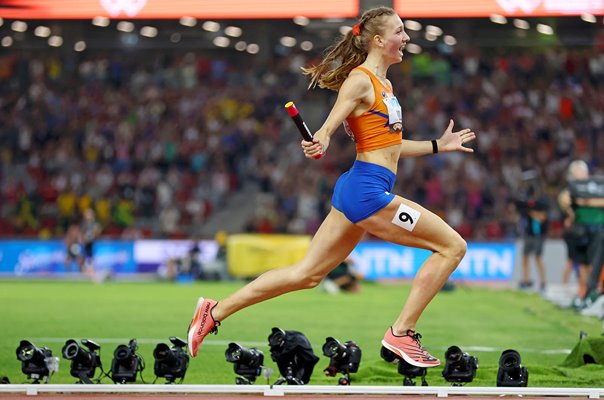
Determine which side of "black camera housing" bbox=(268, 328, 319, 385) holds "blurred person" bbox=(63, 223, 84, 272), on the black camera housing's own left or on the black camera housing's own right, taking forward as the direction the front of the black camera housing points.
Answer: on the black camera housing's own right

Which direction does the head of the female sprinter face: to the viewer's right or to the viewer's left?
to the viewer's right

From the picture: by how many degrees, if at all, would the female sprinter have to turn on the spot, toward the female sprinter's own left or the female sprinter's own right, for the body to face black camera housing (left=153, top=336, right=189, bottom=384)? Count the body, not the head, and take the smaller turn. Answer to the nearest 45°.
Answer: approximately 180°

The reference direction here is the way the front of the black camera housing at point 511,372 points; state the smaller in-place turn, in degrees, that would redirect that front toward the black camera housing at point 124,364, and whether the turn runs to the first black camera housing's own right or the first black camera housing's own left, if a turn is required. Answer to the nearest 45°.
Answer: approximately 90° to the first black camera housing's own right

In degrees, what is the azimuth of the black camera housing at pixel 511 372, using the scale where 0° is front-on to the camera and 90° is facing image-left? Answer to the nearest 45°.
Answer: approximately 0°

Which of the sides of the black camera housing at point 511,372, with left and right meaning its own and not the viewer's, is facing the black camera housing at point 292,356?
right

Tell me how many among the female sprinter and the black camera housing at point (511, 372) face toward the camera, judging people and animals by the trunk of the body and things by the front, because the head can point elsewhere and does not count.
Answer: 1

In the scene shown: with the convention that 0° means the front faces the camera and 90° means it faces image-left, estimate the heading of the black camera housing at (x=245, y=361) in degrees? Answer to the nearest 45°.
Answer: approximately 45°

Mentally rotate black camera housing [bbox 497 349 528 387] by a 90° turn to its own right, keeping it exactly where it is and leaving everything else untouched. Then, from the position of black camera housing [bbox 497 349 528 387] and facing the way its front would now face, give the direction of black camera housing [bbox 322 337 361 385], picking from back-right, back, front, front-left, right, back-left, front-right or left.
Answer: front

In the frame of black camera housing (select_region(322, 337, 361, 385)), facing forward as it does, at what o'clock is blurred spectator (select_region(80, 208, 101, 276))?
The blurred spectator is roughly at 4 o'clock from the black camera housing.

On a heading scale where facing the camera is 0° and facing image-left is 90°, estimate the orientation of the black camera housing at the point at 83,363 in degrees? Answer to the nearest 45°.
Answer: approximately 45°

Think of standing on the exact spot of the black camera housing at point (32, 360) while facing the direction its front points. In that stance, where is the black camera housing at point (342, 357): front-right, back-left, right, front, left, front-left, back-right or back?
back-left

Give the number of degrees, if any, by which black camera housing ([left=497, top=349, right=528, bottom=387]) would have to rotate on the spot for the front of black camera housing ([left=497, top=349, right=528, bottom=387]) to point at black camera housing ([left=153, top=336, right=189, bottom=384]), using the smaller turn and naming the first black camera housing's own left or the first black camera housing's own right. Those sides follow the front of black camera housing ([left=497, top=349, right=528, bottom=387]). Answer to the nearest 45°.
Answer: approximately 90° to the first black camera housing's own right

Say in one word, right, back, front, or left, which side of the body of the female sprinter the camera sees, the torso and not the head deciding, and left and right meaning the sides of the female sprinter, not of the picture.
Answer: right

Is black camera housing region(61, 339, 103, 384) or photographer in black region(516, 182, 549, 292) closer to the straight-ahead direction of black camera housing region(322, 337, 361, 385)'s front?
the black camera housing

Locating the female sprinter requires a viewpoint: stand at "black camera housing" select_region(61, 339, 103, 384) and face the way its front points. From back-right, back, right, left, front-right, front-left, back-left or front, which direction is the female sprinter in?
back-left

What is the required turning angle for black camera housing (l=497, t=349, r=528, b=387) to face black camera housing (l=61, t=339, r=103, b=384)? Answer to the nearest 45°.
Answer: approximately 90° to its right
